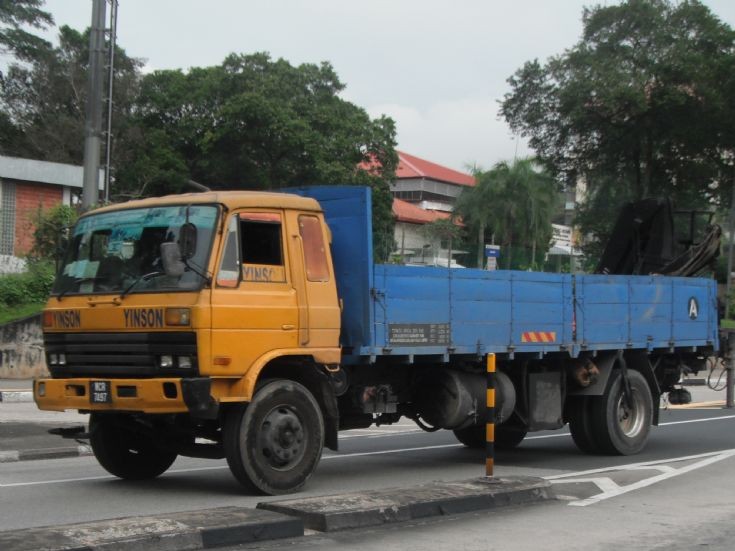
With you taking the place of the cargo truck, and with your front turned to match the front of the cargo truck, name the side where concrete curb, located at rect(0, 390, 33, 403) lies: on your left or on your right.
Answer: on your right

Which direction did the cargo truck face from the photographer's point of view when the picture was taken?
facing the viewer and to the left of the viewer

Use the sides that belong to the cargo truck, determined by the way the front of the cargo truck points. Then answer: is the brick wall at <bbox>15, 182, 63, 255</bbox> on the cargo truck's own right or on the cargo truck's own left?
on the cargo truck's own right

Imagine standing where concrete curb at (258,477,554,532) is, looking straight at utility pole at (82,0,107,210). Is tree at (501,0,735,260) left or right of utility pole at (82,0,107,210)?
right

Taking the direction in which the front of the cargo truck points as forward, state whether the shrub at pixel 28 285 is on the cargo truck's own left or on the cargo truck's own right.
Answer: on the cargo truck's own right

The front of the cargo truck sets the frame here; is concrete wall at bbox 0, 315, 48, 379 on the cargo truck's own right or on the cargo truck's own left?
on the cargo truck's own right

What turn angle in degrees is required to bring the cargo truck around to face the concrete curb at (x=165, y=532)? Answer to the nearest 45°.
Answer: approximately 45° to its left

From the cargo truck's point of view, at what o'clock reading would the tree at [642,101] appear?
The tree is roughly at 5 o'clock from the cargo truck.

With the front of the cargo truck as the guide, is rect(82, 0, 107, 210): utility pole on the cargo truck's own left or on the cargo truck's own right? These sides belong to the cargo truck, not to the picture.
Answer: on the cargo truck's own right
